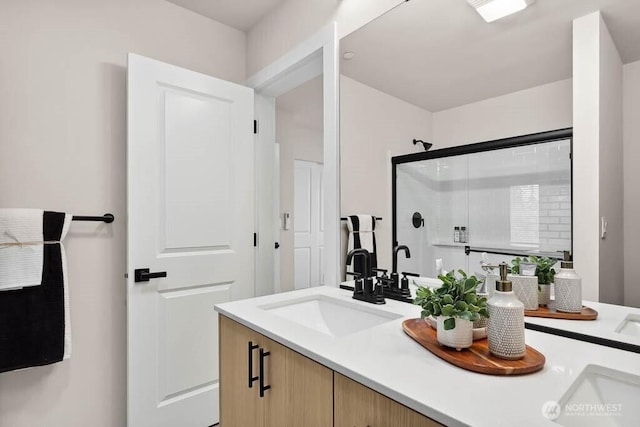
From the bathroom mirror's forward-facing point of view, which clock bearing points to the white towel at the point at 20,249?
The white towel is roughly at 1 o'clock from the bathroom mirror.

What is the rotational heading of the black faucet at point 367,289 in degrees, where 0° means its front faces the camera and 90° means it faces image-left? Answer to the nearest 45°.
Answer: approximately 45°

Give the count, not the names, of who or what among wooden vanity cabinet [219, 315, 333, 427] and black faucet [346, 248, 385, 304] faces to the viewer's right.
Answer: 0

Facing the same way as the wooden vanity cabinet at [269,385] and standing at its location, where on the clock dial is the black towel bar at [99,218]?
The black towel bar is roughly at 3 o'clock from the wooden vanity cabinet.

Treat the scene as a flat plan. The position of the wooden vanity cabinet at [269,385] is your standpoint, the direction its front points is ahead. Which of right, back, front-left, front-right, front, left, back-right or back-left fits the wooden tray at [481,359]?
left

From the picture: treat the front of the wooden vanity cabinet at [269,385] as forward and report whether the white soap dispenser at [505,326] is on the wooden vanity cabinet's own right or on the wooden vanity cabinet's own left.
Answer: on the wooden vanity cabinet's own left

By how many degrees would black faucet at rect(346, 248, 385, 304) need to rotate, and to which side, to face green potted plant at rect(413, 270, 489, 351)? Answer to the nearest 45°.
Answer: approximately 45° to its left

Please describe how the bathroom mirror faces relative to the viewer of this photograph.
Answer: facing the viewer and to the left of the viewer

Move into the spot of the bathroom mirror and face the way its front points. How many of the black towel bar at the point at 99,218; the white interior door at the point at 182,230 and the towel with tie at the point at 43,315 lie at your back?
0

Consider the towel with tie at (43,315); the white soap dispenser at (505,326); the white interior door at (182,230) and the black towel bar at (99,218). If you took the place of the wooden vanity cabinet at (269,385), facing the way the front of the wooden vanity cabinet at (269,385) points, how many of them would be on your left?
1

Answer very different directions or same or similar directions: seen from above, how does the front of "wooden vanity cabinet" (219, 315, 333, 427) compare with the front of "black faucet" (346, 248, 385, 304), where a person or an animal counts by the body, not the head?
same or similar directions

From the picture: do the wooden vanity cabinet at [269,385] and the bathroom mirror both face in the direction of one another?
no

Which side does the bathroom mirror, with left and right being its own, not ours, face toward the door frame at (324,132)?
right

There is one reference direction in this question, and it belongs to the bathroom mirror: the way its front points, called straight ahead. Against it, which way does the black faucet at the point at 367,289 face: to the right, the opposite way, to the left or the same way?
the same way
